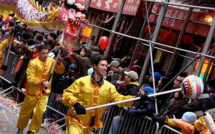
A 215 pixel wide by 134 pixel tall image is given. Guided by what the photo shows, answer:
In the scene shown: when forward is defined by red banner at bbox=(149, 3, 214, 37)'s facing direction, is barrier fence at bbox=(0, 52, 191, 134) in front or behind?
in front

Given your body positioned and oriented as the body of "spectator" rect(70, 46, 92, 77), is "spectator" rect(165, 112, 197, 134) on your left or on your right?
on your left

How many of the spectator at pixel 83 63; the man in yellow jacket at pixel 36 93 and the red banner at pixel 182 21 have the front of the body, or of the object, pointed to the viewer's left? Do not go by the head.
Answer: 1

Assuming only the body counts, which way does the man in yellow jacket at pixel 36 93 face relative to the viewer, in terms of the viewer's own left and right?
facing the viewer and to the right of the viewer

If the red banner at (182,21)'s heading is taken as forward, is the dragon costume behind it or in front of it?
in front

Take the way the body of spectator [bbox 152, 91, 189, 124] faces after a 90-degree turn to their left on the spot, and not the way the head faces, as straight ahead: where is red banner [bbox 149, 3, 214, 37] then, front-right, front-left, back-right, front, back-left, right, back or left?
back-left

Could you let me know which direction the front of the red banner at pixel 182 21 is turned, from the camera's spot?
facing the viewer

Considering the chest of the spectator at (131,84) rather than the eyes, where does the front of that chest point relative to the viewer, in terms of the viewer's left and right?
facing to the left of the viewer
